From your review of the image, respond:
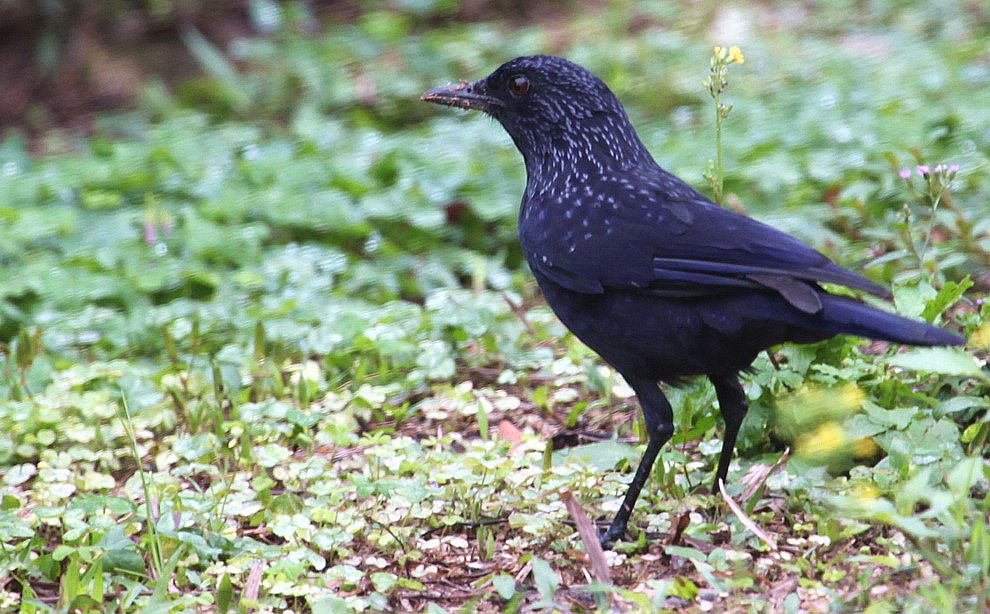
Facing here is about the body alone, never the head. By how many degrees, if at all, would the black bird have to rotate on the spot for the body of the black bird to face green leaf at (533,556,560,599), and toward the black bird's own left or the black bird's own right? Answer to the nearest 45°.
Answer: approximately 90° to the black bird's own left

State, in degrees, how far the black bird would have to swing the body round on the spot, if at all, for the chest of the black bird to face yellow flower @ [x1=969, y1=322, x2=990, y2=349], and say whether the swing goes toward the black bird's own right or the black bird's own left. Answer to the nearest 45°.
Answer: approximately 180°

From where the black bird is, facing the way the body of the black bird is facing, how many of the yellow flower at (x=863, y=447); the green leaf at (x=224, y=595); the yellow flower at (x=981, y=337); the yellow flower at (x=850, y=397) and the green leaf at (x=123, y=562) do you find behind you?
3

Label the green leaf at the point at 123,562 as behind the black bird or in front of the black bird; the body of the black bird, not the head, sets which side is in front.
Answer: in front

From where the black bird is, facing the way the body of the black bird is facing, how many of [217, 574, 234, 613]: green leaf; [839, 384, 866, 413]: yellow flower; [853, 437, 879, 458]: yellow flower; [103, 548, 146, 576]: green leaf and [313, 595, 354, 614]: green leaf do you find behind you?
2

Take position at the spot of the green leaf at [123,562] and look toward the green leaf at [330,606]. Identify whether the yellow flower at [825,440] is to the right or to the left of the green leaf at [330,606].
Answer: left

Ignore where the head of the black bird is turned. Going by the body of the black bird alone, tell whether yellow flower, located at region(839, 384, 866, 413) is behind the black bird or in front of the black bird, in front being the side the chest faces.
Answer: behind

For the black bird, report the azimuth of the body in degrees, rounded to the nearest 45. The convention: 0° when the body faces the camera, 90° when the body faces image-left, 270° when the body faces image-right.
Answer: approximately 90°

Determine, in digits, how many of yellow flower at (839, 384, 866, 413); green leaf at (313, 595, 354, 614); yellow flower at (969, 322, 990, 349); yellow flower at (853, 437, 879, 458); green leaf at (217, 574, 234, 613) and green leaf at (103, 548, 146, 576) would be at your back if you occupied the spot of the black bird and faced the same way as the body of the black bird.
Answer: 3

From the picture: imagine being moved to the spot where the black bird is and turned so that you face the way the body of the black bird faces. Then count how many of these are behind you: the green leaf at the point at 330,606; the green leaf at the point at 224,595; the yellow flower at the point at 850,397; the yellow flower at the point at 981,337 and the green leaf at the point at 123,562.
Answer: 2

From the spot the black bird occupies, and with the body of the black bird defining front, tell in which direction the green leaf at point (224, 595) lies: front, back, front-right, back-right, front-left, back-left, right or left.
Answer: front-left

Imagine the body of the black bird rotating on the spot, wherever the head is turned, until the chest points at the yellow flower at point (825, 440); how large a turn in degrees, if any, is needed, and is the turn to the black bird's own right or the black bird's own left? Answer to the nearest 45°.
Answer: approximately 180°

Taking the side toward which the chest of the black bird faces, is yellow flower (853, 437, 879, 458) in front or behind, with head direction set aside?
behind
